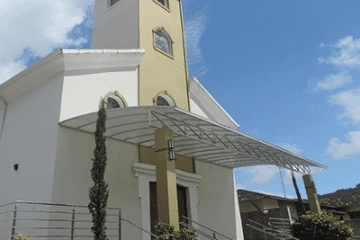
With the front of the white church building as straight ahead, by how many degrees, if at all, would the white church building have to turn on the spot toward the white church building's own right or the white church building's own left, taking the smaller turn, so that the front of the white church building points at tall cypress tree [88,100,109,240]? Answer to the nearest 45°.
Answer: approximately 45° to the white church building's own right

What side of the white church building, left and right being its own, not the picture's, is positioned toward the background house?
left

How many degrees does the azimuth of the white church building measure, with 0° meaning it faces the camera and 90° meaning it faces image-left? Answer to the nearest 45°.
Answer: approximately 315°

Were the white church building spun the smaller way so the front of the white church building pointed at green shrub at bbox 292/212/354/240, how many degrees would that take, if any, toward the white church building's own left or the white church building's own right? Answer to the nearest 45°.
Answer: approximately 45° to the white church building's own left
